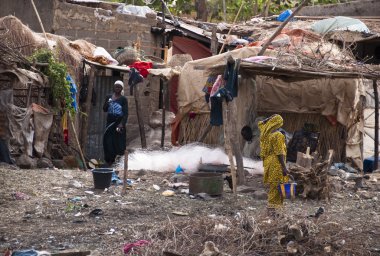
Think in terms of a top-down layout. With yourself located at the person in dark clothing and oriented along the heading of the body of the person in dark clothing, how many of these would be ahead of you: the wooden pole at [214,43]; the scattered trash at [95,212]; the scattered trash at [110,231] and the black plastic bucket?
3

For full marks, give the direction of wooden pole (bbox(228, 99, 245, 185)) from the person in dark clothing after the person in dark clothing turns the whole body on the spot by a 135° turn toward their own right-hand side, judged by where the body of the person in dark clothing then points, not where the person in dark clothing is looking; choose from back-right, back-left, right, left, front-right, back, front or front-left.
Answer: back

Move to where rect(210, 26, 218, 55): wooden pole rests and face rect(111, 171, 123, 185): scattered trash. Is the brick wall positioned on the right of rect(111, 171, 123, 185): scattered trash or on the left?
right

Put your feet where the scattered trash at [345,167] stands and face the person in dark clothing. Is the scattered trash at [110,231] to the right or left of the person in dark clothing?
left

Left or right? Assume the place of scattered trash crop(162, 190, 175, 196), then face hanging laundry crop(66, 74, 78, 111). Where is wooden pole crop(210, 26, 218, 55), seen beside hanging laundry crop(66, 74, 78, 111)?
right

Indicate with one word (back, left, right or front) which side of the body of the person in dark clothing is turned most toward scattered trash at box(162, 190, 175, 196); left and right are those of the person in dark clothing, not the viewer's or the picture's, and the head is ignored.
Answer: front

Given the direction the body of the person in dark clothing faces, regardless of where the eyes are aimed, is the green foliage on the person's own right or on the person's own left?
on the person's own right

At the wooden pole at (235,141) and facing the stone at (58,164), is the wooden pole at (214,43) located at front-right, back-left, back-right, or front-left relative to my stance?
front-right

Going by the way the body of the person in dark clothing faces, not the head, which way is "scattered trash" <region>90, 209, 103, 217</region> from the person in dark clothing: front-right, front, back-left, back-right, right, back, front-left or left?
front

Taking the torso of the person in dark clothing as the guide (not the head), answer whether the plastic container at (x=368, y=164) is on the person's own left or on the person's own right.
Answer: on the person's own left

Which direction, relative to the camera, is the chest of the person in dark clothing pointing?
toward the camera

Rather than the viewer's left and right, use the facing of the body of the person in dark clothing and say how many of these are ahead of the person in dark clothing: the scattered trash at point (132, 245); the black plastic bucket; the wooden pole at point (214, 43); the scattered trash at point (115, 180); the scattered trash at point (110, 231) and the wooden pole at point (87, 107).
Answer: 4

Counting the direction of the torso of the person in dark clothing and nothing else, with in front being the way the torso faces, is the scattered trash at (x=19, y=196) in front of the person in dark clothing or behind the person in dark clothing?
in front

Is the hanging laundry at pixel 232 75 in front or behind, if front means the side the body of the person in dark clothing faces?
in front

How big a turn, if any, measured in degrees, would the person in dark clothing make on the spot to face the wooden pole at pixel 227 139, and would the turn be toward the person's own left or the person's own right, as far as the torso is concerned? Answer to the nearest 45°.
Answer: approximately 45° to the person's own left
